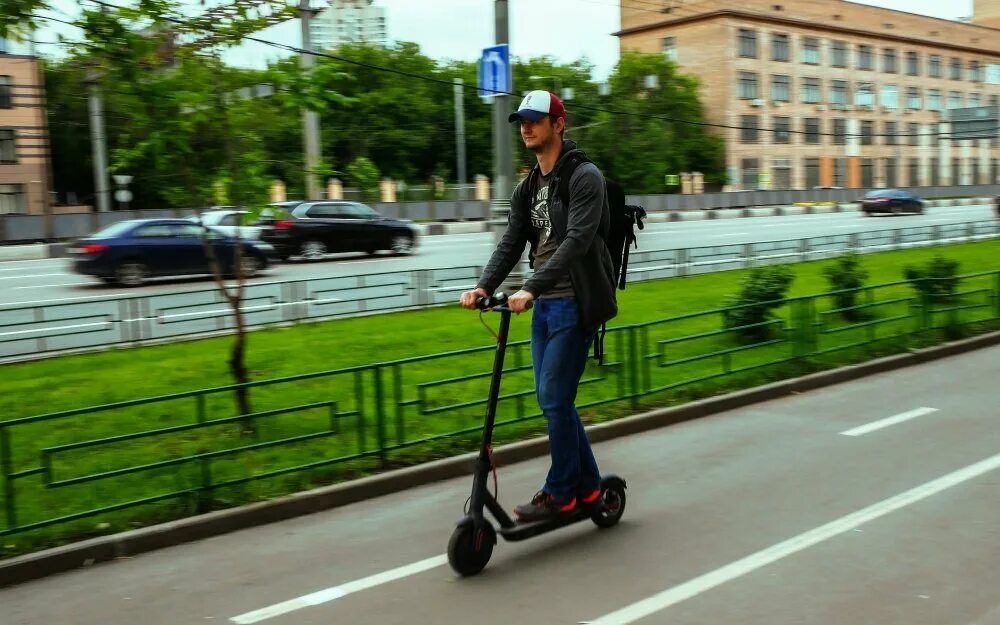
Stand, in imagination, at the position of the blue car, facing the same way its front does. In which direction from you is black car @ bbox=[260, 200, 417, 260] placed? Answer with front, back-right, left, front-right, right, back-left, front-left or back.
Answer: front-left

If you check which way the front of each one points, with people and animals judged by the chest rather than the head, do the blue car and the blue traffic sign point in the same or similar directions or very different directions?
very different directions

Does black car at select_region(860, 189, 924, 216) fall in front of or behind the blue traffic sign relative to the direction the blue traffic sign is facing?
behind

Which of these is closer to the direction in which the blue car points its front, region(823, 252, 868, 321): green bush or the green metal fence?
the green bush

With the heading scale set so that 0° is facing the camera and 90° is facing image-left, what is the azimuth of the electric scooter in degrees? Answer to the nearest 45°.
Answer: approximately 45°

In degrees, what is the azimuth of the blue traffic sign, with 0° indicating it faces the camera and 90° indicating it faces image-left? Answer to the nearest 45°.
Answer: approximately 45°

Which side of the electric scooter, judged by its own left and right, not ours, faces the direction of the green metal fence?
right

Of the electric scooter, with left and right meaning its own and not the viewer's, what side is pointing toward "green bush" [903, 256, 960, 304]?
back

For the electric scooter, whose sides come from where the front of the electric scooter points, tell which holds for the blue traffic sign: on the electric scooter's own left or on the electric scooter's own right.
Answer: on the electric scooter's own right

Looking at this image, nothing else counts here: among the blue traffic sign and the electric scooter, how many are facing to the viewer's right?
0

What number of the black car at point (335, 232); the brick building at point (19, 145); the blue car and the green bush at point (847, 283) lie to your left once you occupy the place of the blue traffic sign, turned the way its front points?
1

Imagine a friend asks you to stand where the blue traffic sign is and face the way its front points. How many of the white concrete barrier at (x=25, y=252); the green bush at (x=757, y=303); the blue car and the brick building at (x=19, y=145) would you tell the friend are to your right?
3

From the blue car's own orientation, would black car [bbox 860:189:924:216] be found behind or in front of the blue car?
in front

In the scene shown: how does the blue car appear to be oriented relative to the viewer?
to the viewer's right

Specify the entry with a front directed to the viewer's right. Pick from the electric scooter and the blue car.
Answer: the blue car

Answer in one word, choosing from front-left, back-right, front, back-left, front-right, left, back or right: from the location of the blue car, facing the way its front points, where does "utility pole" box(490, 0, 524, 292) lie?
front-right

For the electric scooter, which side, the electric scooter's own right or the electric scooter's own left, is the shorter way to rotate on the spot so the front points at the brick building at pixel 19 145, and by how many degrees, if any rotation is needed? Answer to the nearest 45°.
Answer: approximately 90° to the electric scooter's own right
